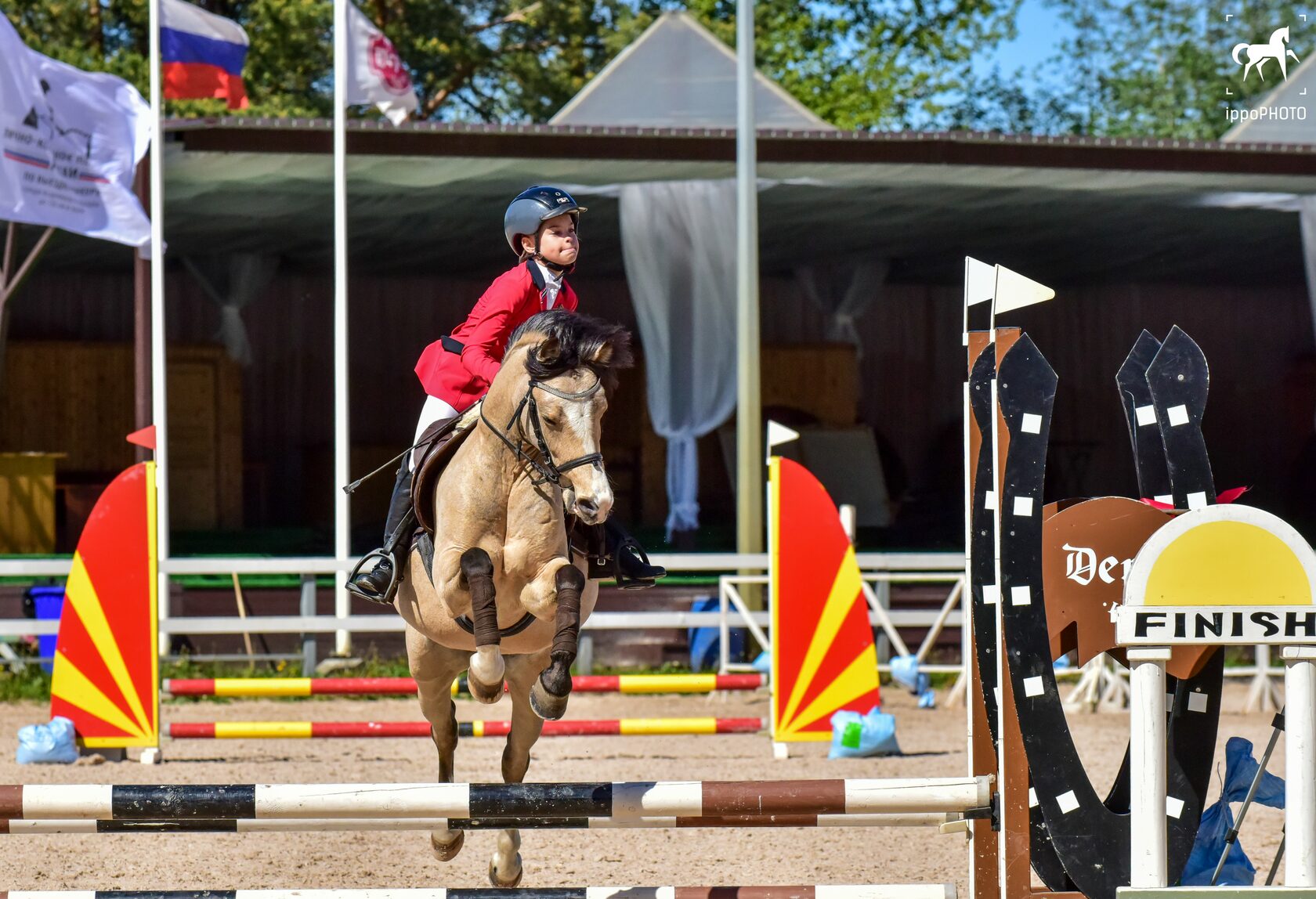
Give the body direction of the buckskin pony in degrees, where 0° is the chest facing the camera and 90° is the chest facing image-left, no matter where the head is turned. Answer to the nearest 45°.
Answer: approximately 0°

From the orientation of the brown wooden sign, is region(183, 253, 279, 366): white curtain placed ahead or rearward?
rearward

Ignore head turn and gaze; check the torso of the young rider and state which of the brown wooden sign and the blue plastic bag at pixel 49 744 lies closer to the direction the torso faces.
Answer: the brown wooden sign

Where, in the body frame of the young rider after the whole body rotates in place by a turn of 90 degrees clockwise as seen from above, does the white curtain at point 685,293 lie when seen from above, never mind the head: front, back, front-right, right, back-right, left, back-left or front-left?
back-right

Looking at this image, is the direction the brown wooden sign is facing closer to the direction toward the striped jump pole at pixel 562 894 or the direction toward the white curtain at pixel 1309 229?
the striped jump pole

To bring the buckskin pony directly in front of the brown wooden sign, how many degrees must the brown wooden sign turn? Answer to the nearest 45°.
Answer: approximately 45° to its right

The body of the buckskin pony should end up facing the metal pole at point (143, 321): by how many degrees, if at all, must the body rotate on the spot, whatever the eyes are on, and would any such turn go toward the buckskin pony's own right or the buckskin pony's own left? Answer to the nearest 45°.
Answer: approximately 180°

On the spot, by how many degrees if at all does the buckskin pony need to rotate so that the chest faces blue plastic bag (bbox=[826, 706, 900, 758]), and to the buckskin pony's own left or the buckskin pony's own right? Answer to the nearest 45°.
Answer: approximately 135° to the buckskin pony's own left

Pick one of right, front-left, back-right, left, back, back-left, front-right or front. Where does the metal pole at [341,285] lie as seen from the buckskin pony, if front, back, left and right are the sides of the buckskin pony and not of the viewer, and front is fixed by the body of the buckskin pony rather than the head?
back

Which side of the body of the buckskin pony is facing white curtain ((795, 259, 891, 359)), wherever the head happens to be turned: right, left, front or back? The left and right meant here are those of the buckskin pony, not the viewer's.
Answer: back

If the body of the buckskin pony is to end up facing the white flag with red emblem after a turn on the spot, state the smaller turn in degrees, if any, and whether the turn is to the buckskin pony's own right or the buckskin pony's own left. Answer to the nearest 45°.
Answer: approximately 180°

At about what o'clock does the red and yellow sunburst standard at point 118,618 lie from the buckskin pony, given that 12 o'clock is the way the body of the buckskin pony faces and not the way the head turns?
The red and yellow sunburst standard is roughly at 5 o'clock from the buckskin pony.
